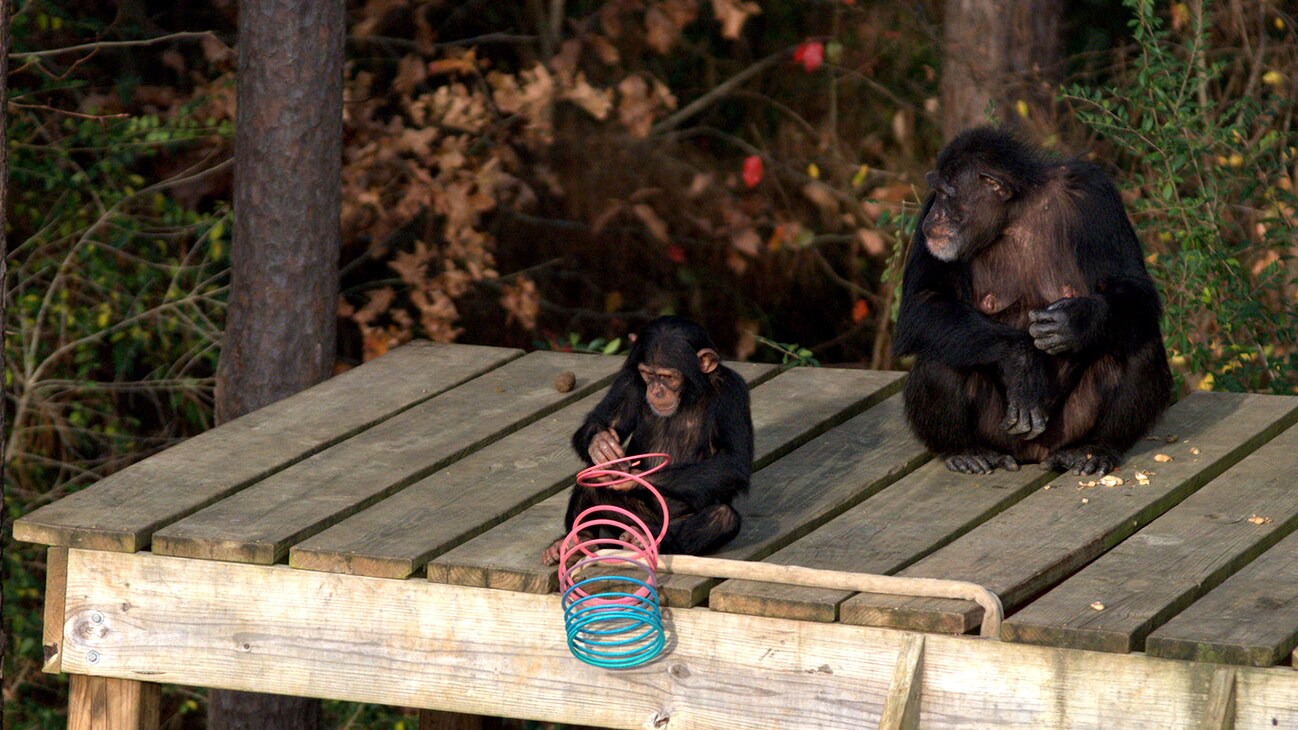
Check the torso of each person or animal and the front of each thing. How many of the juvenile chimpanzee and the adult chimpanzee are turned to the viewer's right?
0

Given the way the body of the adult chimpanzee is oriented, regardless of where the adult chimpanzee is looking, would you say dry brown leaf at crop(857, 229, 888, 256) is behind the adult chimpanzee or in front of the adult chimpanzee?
behind

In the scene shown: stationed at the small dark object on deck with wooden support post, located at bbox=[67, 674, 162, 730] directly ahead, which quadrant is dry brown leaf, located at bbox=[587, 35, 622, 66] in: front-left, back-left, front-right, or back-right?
back-right

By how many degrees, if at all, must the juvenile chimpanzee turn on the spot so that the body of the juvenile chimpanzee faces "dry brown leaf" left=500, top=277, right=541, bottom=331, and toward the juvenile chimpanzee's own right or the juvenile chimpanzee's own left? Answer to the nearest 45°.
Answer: approximately 135° to the juvenile chimpanzee's own right

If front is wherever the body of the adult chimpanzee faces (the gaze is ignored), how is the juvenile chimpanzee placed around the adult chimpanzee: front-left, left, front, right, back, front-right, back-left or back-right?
front-right

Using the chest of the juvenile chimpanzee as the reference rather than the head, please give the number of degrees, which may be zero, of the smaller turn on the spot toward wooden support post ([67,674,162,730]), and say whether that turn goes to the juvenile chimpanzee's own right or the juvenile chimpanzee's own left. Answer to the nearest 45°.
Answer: approximately 45° to the juvenile chimpanzee's own right

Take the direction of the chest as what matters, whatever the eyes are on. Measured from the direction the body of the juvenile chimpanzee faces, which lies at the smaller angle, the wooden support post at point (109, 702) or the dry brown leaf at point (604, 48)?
the wooden support post

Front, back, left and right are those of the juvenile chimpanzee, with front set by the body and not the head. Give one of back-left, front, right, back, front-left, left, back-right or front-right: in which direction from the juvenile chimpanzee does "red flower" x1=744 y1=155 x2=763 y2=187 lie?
back-right

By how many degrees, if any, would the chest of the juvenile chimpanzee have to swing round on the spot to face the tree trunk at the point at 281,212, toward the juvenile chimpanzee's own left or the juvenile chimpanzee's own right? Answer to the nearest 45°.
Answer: approximately 90° to the juvenile chimpanzee's own right

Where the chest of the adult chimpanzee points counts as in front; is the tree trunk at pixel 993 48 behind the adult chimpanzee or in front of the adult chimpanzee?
behind

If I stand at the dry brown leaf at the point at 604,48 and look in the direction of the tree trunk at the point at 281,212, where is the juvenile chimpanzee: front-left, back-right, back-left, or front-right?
front-left

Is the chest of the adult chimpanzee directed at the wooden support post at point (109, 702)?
no

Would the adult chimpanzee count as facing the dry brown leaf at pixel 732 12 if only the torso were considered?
no

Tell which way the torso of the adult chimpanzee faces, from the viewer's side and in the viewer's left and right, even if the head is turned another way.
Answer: facing the viewer

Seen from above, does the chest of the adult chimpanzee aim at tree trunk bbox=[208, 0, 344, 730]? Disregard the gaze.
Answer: no

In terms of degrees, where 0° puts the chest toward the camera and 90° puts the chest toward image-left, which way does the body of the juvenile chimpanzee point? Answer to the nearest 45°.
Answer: approximately 45°

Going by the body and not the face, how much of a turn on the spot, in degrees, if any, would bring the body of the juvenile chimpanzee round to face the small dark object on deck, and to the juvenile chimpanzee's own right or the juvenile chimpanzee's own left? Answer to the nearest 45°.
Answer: approximately 135° to the juvenile chimpanzee's own right
